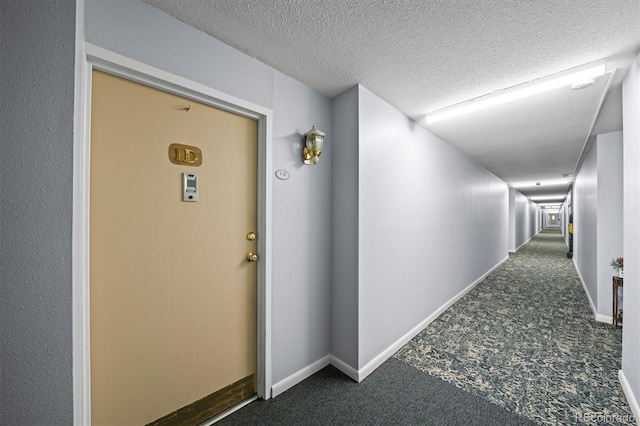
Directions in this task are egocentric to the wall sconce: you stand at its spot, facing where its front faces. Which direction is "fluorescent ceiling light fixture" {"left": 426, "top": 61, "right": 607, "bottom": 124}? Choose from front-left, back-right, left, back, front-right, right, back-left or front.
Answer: front-left

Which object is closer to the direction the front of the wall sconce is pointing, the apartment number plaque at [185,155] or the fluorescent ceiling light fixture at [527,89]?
the fluorescent ceiling light fixture

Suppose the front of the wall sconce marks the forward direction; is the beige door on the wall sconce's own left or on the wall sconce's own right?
on the wall sconce's own right

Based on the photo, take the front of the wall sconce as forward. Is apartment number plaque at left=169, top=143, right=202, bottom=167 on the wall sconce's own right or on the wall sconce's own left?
on the wall sconce's own right
